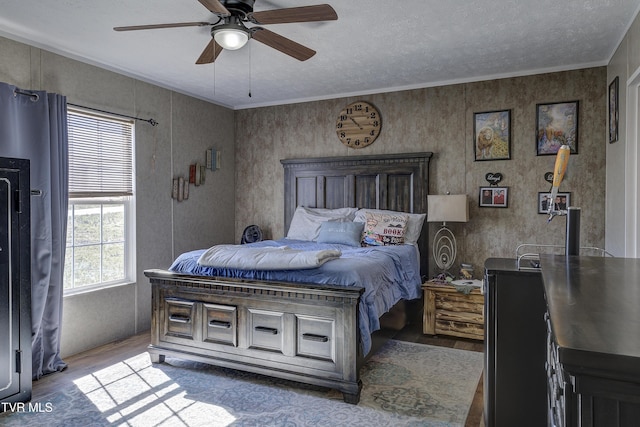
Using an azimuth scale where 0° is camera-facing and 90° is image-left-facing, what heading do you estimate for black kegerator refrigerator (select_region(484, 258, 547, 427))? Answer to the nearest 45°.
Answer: approximately 90°

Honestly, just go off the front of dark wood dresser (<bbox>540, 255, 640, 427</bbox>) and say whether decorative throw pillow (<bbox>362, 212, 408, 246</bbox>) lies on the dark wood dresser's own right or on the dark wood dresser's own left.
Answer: on the dark wood dresser's own right

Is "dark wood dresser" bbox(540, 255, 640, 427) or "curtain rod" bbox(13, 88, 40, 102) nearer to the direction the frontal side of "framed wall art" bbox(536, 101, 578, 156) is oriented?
the dark wood dresser

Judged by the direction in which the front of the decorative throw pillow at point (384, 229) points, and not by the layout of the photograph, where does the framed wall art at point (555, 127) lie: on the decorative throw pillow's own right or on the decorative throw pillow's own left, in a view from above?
on the decorative throw pillow's own left

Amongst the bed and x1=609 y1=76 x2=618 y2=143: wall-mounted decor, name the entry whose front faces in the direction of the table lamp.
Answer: the wall-mounted decor

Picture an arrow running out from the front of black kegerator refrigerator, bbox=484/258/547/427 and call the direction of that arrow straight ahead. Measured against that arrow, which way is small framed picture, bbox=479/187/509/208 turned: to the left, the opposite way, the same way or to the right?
to the left

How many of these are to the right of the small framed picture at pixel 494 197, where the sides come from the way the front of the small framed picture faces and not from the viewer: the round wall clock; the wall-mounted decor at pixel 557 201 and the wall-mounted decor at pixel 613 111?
1

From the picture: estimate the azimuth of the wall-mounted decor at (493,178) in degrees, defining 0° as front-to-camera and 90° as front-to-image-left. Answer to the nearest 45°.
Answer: approximately 0°

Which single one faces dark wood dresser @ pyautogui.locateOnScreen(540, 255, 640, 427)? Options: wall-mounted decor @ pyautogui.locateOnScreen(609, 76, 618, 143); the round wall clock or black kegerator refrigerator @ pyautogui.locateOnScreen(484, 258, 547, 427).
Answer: the round wall clock

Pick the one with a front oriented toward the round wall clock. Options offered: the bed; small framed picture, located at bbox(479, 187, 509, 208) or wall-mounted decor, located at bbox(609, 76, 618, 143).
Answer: the wall-mounted decor

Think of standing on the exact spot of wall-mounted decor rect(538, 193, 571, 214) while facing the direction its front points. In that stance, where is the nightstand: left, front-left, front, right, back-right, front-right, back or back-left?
front-right

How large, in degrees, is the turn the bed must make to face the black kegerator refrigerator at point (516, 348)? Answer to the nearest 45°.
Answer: approximately 90° to its left

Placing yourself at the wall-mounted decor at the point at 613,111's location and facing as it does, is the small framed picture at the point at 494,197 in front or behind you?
in front

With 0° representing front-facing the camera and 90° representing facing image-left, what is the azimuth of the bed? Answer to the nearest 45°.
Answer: approximately 45°
